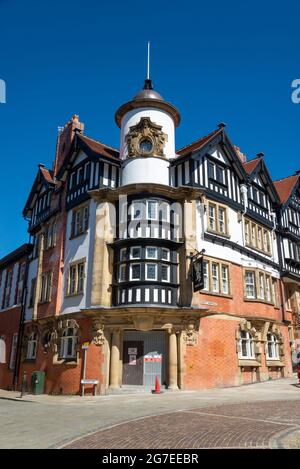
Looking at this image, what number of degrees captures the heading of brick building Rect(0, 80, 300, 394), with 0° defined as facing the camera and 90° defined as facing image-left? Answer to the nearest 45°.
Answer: approximately 0°
